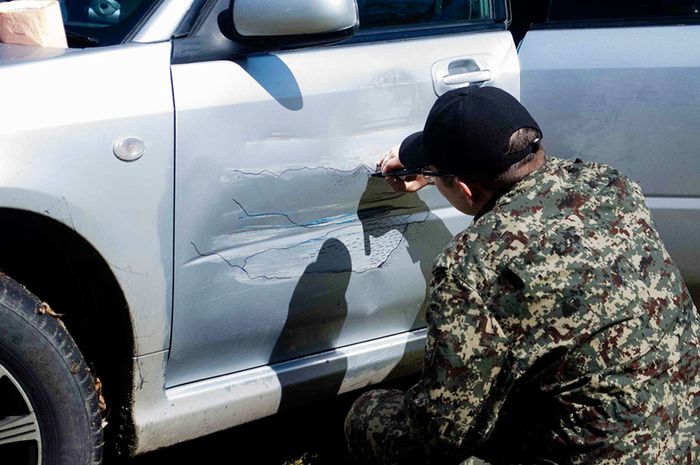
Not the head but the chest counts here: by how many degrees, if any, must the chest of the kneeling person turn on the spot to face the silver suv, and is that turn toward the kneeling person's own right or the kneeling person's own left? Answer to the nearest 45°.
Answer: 0° — they already face it

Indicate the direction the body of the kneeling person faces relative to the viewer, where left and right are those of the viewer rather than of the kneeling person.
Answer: facing away from the viewer and to the left of the viewer

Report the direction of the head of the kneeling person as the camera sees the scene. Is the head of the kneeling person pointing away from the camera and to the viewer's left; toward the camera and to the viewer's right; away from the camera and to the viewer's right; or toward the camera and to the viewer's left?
away from the camera and to the viewer's left
